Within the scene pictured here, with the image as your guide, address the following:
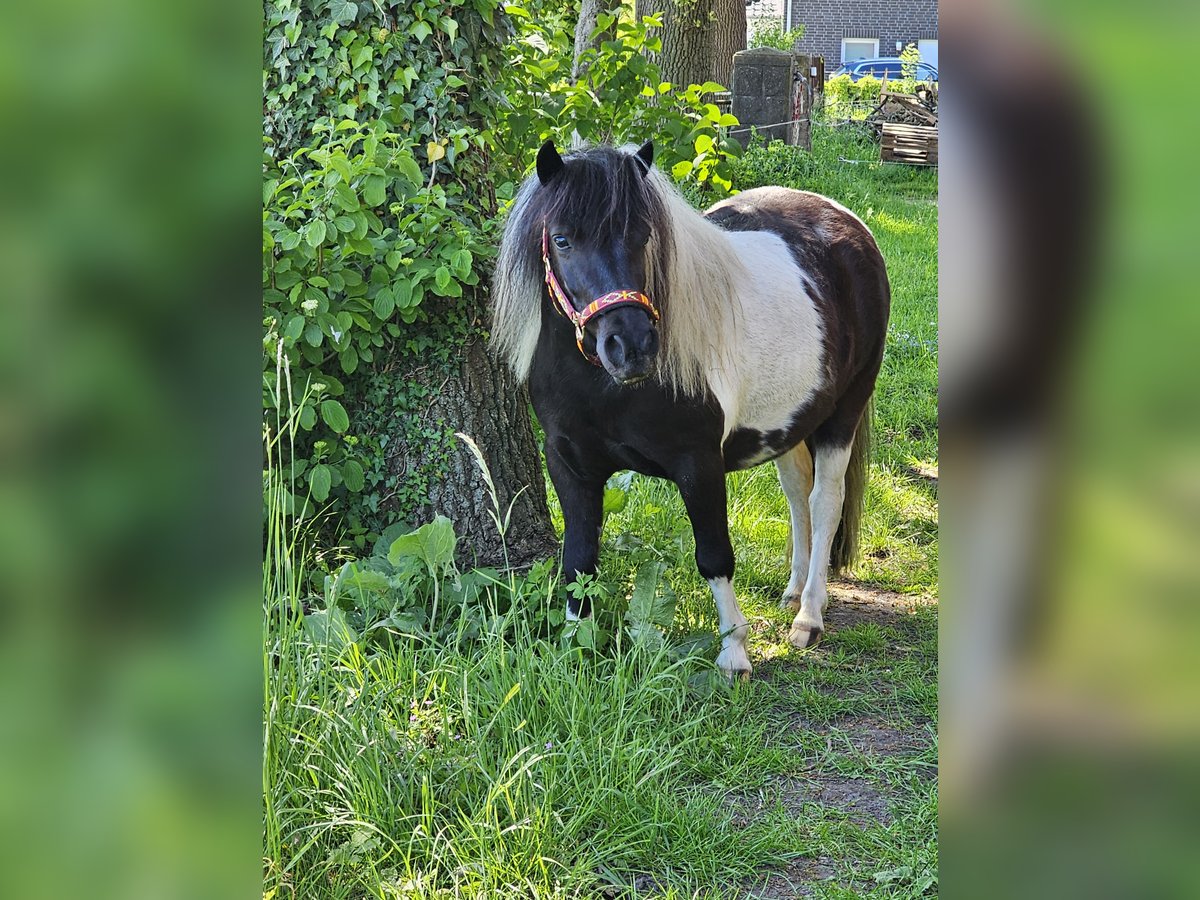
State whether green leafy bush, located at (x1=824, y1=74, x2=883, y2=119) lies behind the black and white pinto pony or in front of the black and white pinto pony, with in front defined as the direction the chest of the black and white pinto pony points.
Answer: behind

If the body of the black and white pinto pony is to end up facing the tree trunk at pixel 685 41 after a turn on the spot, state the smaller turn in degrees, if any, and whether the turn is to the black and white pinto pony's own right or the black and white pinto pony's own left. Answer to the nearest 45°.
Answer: approximately 135° to the black and white pinto pony's own right

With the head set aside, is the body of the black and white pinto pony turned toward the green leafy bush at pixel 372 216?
no

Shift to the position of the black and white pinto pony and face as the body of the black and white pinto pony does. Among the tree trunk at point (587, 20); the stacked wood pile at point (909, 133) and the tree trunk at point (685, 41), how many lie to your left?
0

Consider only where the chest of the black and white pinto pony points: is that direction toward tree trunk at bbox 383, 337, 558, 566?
no

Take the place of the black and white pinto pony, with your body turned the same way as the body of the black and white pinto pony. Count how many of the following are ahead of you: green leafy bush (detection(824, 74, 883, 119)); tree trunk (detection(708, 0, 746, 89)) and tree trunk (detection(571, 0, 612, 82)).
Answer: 0

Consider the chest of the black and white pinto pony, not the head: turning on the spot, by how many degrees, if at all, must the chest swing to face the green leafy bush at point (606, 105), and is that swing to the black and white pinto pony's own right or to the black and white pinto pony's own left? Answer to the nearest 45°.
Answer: approximately 135° to the black and white pinto pony's own right

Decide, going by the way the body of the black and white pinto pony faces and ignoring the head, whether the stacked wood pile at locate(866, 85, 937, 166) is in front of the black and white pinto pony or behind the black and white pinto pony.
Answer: behind

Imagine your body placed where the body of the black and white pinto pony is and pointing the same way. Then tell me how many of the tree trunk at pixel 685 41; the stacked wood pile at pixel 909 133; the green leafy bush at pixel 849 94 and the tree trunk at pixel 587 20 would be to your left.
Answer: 0

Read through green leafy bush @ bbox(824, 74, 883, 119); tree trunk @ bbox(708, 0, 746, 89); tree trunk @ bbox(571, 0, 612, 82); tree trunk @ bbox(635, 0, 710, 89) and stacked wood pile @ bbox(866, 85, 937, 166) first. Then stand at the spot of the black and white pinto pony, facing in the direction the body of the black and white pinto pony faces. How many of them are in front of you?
0

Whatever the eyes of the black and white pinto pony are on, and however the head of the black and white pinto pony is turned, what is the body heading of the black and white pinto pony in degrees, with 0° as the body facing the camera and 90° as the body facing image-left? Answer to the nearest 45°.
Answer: approximately 45°
